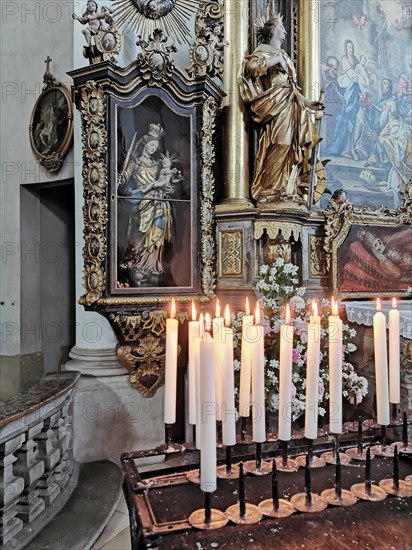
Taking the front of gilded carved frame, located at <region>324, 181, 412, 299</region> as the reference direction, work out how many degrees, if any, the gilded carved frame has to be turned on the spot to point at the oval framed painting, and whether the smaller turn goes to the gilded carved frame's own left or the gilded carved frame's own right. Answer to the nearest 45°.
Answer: approximately 90° to the gilded carved frame's own right

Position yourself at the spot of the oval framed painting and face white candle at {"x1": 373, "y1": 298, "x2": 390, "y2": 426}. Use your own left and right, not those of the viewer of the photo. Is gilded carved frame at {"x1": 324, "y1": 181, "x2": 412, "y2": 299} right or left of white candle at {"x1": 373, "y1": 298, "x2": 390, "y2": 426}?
left

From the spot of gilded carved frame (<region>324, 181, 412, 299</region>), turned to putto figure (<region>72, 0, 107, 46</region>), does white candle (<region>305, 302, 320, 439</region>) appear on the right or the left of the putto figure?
left

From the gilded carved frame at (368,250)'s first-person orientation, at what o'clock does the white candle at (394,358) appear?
The white candle is roughly at 12 o'clock from the gilded carved frame.

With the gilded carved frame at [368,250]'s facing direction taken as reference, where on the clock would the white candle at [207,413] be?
The white candle is roughly at 12 o'clock from the gilded carved frame.

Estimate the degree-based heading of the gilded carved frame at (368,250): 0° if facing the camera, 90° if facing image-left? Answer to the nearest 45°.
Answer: approximately 0°

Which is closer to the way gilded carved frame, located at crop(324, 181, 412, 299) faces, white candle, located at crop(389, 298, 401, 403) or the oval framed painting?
the white candle

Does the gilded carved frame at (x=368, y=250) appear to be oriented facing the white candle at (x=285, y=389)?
yes
